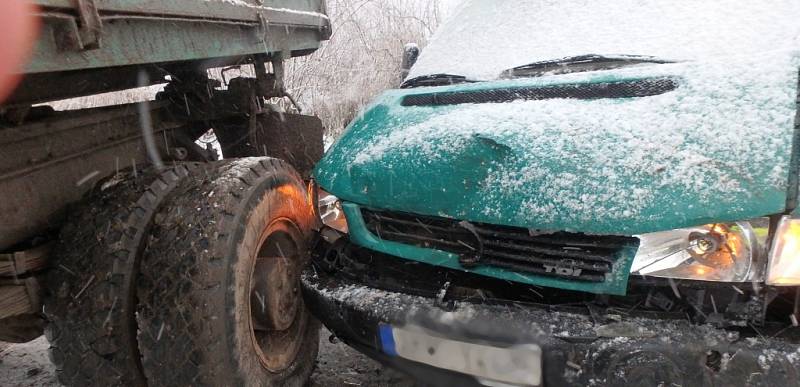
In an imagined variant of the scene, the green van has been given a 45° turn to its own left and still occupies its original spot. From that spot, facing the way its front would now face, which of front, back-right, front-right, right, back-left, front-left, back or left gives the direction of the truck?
right

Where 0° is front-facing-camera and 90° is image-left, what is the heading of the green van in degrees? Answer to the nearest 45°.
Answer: approximately 45°
